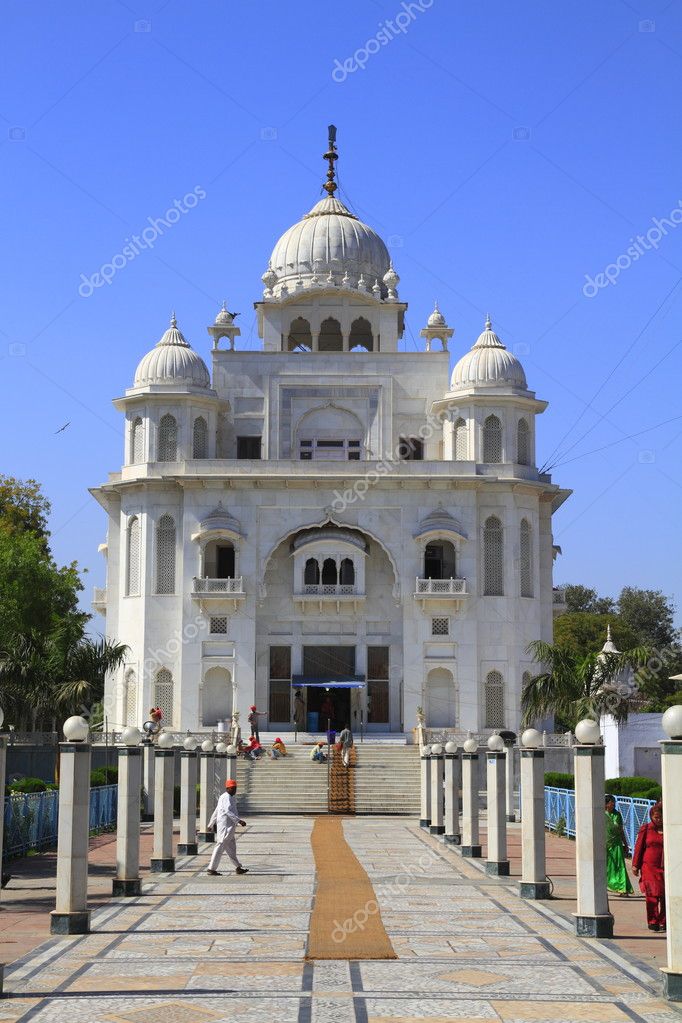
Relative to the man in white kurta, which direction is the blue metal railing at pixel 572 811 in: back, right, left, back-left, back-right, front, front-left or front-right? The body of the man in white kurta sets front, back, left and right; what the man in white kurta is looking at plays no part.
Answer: front-left

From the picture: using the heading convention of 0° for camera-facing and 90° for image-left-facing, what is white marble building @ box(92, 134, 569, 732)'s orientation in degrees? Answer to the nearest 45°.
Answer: approximately 0°

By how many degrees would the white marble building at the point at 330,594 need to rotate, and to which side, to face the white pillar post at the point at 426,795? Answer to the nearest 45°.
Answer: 0° — it already faces it

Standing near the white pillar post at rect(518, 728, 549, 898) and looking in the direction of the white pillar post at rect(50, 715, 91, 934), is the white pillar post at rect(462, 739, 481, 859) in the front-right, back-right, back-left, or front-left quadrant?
back-right

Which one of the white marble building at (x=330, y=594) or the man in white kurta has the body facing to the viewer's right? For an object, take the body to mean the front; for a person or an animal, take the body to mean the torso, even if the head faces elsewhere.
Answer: the man in white kurta

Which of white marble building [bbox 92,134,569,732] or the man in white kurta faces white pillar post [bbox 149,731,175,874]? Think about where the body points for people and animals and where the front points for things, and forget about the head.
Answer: the white marble building

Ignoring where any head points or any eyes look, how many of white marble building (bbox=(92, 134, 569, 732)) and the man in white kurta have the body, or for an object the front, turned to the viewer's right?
1

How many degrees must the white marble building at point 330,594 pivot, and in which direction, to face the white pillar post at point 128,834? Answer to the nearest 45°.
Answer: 0° — it already faces it

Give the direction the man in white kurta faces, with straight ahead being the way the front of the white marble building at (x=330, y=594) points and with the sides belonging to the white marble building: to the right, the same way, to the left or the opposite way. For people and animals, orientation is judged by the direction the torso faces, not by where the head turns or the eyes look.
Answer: to the left

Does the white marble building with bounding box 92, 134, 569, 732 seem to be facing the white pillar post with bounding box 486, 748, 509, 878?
yes

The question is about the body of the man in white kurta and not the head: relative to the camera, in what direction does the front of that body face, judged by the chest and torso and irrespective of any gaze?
to the viewer's right

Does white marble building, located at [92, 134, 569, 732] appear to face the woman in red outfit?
yes
